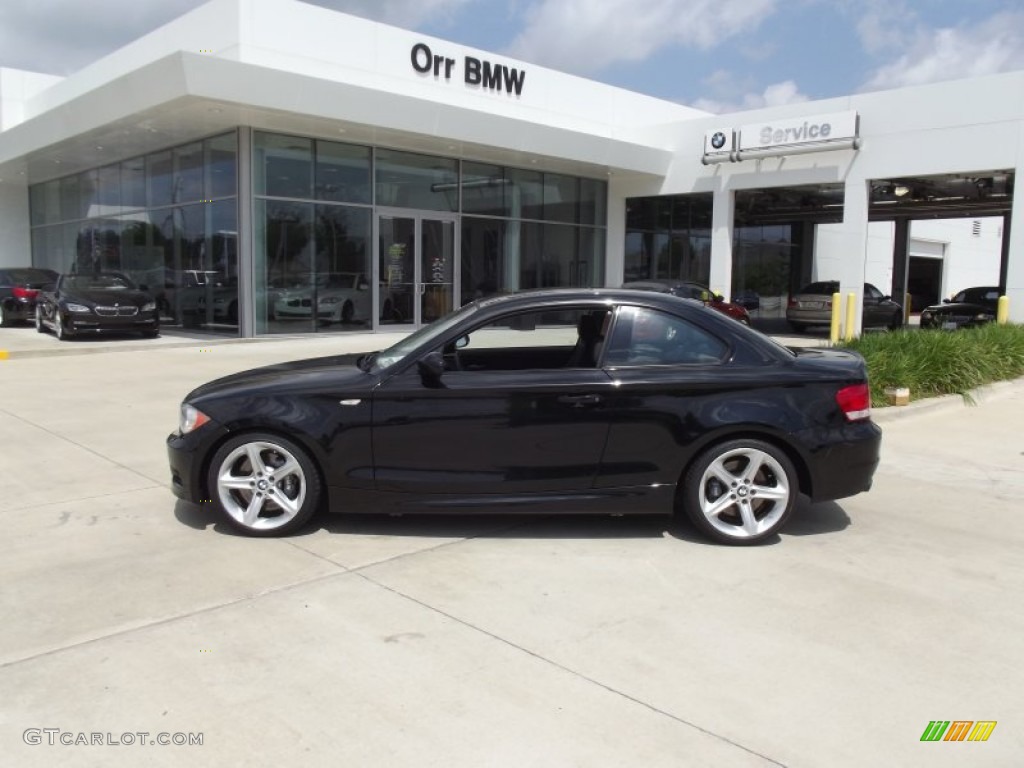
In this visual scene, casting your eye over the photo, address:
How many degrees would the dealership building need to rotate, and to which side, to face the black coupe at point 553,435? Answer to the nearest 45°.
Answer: approximately 45° to its right

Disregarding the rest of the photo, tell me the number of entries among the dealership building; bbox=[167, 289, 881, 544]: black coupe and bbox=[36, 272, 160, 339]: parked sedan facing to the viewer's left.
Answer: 1

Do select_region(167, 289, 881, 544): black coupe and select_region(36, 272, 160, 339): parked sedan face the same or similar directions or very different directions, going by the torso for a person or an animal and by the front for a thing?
very different directions

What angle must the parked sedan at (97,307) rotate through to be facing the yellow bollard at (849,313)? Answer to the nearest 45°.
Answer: approximately 45° to its left

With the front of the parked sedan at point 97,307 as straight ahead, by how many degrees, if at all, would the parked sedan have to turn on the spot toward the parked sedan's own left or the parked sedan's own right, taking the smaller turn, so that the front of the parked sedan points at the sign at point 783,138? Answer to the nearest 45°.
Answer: approximately 45° to the parked sedan's own left

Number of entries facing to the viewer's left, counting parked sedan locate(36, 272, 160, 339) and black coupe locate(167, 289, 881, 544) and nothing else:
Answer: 1

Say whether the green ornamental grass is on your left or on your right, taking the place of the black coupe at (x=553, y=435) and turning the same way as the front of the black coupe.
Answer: on your right

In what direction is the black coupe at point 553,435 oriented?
to the viewer's left

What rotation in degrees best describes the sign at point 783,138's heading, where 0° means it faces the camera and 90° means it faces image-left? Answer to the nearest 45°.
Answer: approximately 45°

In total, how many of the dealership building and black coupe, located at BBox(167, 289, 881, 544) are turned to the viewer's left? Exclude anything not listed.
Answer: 1
